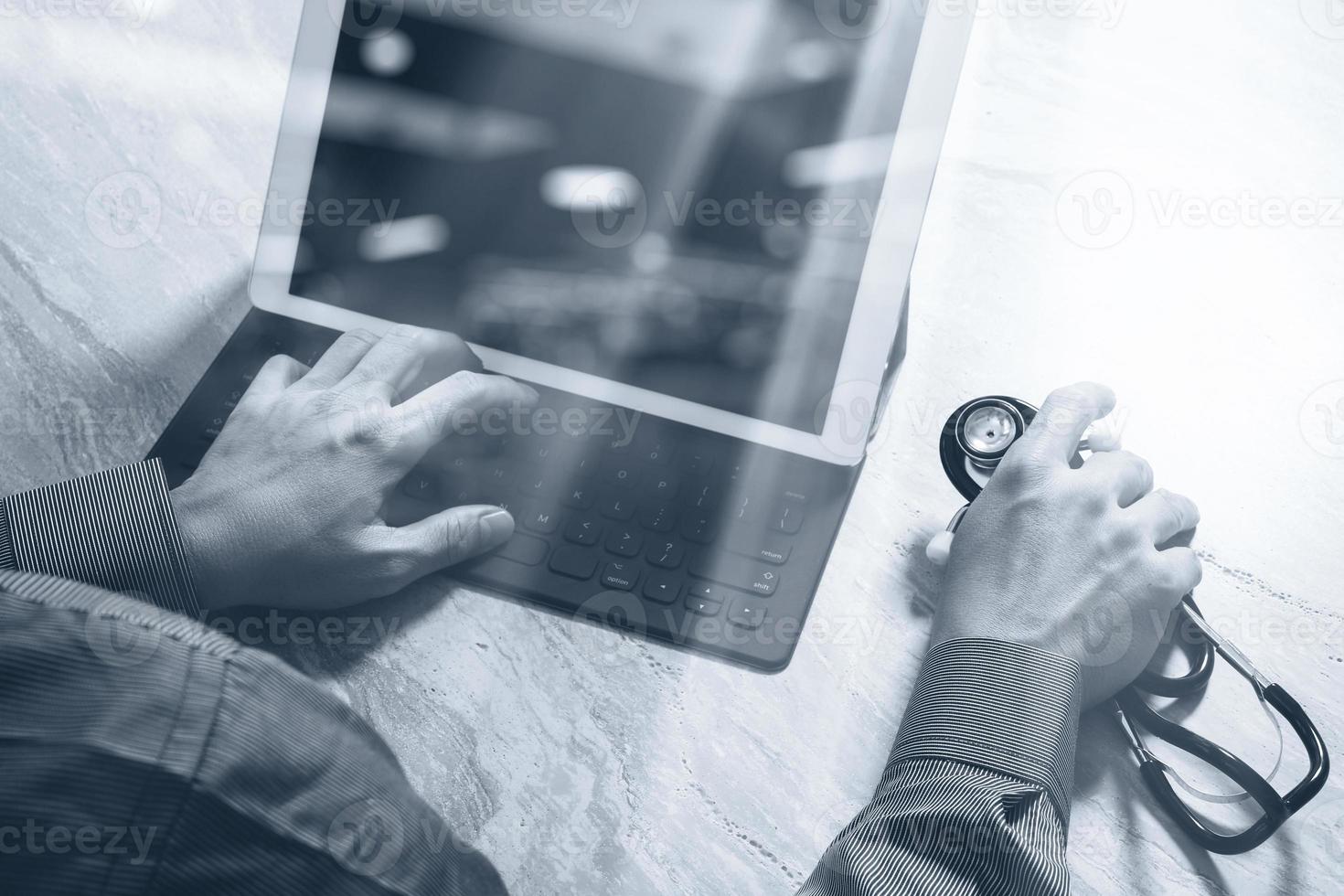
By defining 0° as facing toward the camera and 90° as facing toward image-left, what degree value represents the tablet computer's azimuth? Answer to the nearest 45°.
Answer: approximately 0°
